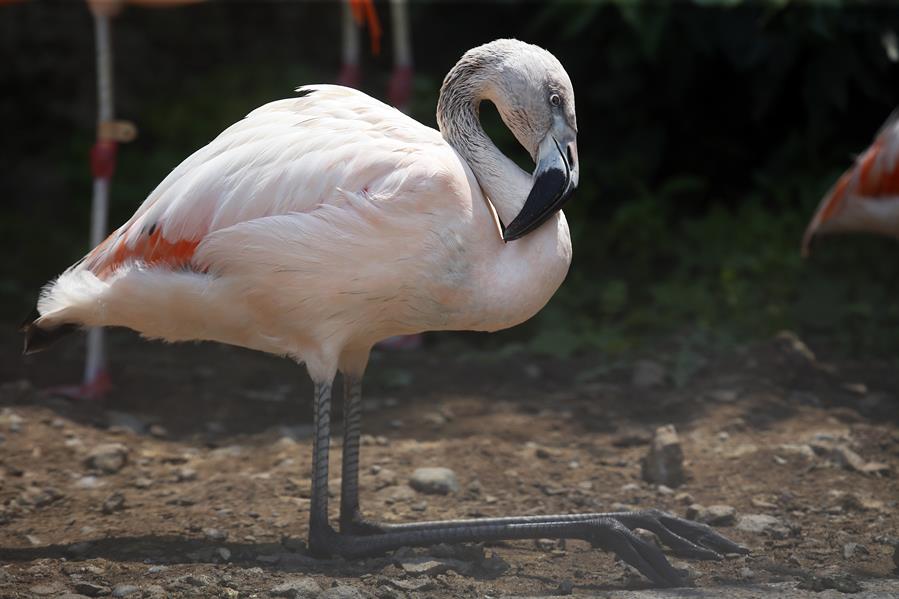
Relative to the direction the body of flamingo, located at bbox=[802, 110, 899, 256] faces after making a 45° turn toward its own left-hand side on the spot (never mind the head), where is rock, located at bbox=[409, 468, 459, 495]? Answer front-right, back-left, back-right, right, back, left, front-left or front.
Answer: back

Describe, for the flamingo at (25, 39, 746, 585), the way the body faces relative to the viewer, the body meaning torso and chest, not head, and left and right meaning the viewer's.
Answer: facing to the right of the viewer

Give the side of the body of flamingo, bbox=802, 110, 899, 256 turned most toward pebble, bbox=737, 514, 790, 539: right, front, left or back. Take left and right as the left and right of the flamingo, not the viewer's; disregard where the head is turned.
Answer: right

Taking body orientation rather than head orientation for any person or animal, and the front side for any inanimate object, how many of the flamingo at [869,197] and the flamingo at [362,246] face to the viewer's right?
2

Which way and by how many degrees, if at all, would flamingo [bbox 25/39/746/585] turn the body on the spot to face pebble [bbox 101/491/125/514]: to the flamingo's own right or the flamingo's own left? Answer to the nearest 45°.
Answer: approximately 135° to the flamingo's own left

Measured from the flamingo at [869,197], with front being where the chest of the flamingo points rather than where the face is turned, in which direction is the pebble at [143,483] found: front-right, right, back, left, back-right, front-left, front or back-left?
back-right

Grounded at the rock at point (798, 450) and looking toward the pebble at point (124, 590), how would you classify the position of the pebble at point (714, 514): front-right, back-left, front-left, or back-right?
front-left

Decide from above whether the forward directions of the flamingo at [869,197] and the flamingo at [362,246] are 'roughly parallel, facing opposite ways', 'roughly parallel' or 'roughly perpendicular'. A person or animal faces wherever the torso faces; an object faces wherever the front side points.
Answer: roughly parallel

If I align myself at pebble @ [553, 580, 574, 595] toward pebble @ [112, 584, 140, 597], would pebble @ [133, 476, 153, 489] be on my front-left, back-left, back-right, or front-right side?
front-right

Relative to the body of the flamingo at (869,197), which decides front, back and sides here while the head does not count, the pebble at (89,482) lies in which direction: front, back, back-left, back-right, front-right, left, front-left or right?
back-right

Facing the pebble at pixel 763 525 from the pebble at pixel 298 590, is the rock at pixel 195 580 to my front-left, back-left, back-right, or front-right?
back-left

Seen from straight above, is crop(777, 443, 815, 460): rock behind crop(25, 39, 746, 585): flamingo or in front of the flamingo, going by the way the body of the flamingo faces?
in front

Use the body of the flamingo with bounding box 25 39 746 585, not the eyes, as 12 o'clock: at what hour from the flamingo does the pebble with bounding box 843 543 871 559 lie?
The pebble is roughly at 12 o'clock from the flamingo.

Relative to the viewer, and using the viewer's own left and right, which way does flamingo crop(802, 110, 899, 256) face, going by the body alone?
facing to the right of the viewer

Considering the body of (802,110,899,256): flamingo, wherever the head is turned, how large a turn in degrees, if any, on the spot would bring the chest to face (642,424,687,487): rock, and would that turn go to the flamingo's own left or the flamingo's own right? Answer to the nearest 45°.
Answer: approximately 135° to the flamingo's own right

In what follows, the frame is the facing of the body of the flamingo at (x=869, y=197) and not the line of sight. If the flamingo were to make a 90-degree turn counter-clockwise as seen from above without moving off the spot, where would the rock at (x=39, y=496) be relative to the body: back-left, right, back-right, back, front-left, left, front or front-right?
back-left

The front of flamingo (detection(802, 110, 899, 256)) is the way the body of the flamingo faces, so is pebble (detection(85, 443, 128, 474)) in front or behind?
behind
